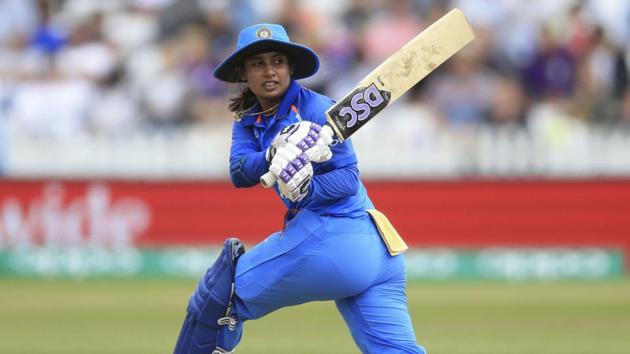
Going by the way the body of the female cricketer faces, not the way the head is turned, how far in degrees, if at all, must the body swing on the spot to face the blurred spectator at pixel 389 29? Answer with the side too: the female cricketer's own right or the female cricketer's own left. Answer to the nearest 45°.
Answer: approximately 135° to the female cricketer's own right

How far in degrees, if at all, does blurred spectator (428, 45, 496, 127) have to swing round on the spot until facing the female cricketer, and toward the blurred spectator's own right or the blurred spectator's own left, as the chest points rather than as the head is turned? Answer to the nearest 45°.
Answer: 0° — they already face them

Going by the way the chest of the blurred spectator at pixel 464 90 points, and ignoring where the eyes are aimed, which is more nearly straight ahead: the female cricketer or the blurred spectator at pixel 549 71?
the female cricketer

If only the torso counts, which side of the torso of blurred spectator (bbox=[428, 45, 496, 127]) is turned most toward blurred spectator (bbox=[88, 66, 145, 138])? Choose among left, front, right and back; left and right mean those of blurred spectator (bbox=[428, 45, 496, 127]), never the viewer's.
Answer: right

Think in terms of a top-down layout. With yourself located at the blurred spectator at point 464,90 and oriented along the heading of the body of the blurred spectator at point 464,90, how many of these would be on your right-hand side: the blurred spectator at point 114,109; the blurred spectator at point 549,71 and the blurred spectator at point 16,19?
2

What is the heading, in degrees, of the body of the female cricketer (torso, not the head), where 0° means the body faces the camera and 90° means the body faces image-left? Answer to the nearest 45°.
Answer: approximately 45°

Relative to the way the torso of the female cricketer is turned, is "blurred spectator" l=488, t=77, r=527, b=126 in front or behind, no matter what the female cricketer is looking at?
behind

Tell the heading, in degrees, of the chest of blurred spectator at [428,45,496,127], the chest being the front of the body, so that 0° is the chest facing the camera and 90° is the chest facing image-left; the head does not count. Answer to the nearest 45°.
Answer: approximately 0°

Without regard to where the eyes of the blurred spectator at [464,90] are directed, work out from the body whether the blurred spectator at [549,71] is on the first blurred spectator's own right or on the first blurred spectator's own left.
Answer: on the first blurred spectator's own left
